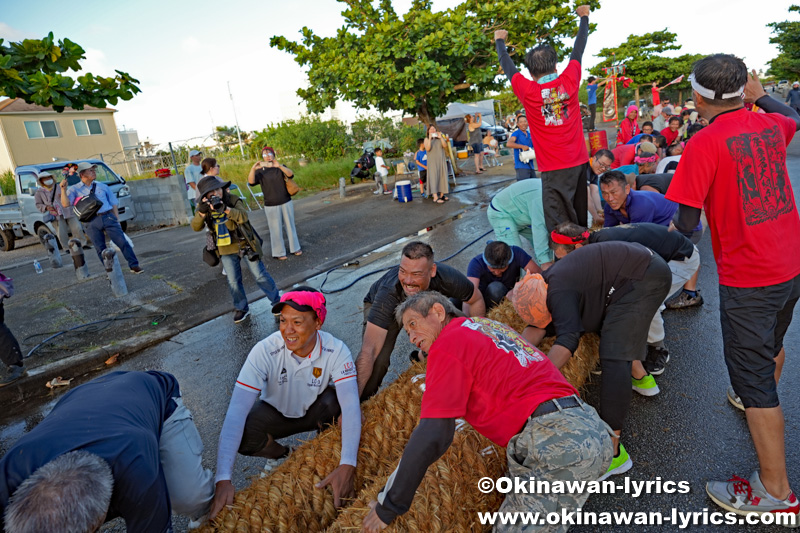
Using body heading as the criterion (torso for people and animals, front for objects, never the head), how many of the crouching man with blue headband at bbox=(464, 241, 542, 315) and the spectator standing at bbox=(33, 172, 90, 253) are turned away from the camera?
0

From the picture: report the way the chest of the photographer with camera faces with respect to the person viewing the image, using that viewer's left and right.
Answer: facing the viewer

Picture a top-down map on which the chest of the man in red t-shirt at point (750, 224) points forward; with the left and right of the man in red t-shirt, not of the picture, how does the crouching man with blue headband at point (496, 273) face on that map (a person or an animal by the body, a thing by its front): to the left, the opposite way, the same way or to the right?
the opposite way

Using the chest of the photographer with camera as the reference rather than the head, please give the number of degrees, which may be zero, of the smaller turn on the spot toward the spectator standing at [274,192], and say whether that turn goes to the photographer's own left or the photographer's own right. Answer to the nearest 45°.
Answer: approximately 180°

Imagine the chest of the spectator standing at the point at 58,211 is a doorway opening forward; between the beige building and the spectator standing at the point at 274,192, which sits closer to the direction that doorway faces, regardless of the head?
the spectator standing

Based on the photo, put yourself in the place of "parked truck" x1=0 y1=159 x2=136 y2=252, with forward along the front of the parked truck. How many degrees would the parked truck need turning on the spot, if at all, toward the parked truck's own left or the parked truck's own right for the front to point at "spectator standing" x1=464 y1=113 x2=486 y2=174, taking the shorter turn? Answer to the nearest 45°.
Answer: approximately 45° to the parked truck's own left

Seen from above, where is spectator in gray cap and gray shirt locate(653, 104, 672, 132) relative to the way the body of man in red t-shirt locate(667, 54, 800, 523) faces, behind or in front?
in front

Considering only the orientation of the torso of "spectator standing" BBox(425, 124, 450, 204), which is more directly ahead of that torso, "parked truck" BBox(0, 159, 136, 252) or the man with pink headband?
the man with pink headband

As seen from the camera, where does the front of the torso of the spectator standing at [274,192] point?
toward the camera

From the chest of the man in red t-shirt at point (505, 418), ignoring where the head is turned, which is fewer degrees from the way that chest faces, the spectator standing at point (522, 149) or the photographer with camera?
the photographer with camera

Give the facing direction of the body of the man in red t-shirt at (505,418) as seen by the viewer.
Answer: to the viewer's left

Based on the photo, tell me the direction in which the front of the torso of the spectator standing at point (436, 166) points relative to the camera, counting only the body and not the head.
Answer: toward the camera

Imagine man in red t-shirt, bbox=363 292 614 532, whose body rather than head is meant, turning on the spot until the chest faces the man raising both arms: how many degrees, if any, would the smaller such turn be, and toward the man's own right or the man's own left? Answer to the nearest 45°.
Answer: approximately 90° to the man's own right

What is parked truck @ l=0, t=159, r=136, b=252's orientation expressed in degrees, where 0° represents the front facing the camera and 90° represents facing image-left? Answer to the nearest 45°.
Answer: approximately 315°
